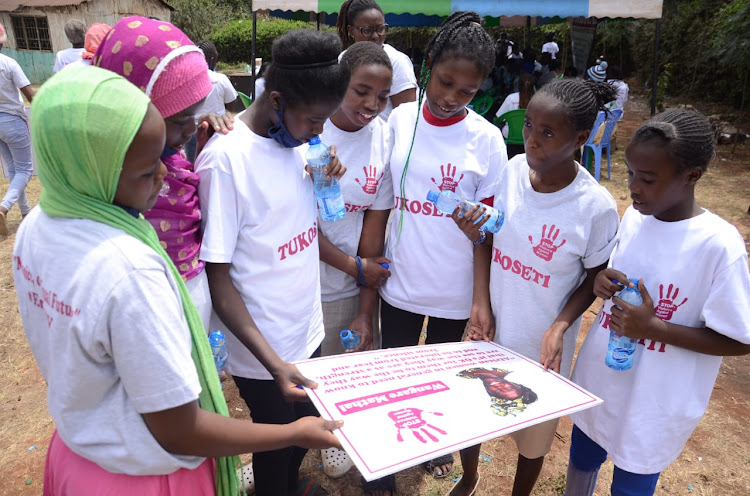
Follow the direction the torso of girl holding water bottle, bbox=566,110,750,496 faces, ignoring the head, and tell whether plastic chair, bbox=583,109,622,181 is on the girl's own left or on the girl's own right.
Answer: on the girl's own right

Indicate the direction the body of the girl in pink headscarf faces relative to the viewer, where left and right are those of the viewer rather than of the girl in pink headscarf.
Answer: facing to the right of the viewer

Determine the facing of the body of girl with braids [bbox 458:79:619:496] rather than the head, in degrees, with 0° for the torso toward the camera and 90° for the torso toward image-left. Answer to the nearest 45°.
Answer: approximately 45°

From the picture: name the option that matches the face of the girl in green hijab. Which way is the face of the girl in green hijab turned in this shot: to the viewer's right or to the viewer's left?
to the viewer's right

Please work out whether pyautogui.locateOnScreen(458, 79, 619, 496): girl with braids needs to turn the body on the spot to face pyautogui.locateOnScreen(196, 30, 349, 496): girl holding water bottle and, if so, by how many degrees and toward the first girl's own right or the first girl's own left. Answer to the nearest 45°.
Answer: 0° — they already face them

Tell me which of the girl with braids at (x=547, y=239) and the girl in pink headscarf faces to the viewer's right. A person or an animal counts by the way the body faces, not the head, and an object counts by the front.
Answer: the girl in pink headscarf
